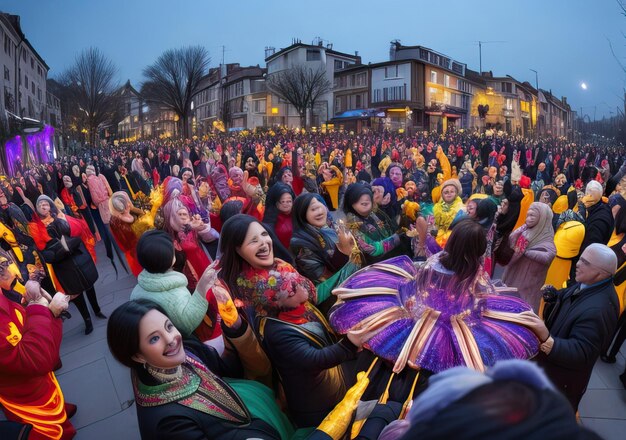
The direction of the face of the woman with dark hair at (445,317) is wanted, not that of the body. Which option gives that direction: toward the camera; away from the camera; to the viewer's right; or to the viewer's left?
away from the camera

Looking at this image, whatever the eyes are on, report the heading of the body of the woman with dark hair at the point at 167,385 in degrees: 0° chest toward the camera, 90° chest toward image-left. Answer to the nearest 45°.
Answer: approximately 315°

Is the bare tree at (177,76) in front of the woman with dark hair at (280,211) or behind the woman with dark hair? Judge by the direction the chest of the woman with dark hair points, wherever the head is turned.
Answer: behind

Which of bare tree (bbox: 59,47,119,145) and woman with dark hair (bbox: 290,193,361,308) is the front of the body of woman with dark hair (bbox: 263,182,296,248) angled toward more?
the woman with dark hair

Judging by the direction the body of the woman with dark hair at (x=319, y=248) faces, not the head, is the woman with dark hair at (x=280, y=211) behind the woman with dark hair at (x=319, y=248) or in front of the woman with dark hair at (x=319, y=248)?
behind

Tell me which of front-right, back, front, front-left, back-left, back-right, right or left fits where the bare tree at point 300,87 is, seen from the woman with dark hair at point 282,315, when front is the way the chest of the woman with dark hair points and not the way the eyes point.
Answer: back-left

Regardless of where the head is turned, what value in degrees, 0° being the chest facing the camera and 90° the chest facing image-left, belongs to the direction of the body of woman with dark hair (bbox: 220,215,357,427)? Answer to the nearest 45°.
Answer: approximately 315°
